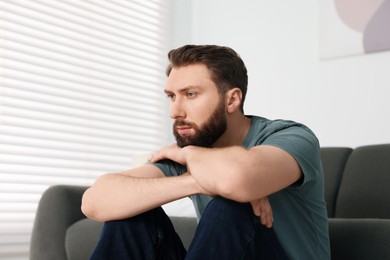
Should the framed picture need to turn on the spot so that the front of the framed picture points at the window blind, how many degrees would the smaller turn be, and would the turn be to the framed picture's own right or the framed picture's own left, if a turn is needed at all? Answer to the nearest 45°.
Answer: approximately 45° to the framed picture's own right

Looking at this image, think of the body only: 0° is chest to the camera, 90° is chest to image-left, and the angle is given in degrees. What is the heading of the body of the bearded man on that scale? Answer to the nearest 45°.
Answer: approximately 45°

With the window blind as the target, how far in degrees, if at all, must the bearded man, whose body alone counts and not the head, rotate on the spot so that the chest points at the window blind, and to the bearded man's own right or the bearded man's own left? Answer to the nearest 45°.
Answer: approximately 90° to the bearded man's own right

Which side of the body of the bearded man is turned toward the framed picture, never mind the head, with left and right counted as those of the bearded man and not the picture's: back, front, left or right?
back

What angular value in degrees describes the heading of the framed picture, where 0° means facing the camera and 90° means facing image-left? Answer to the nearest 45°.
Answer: approximately 45°
